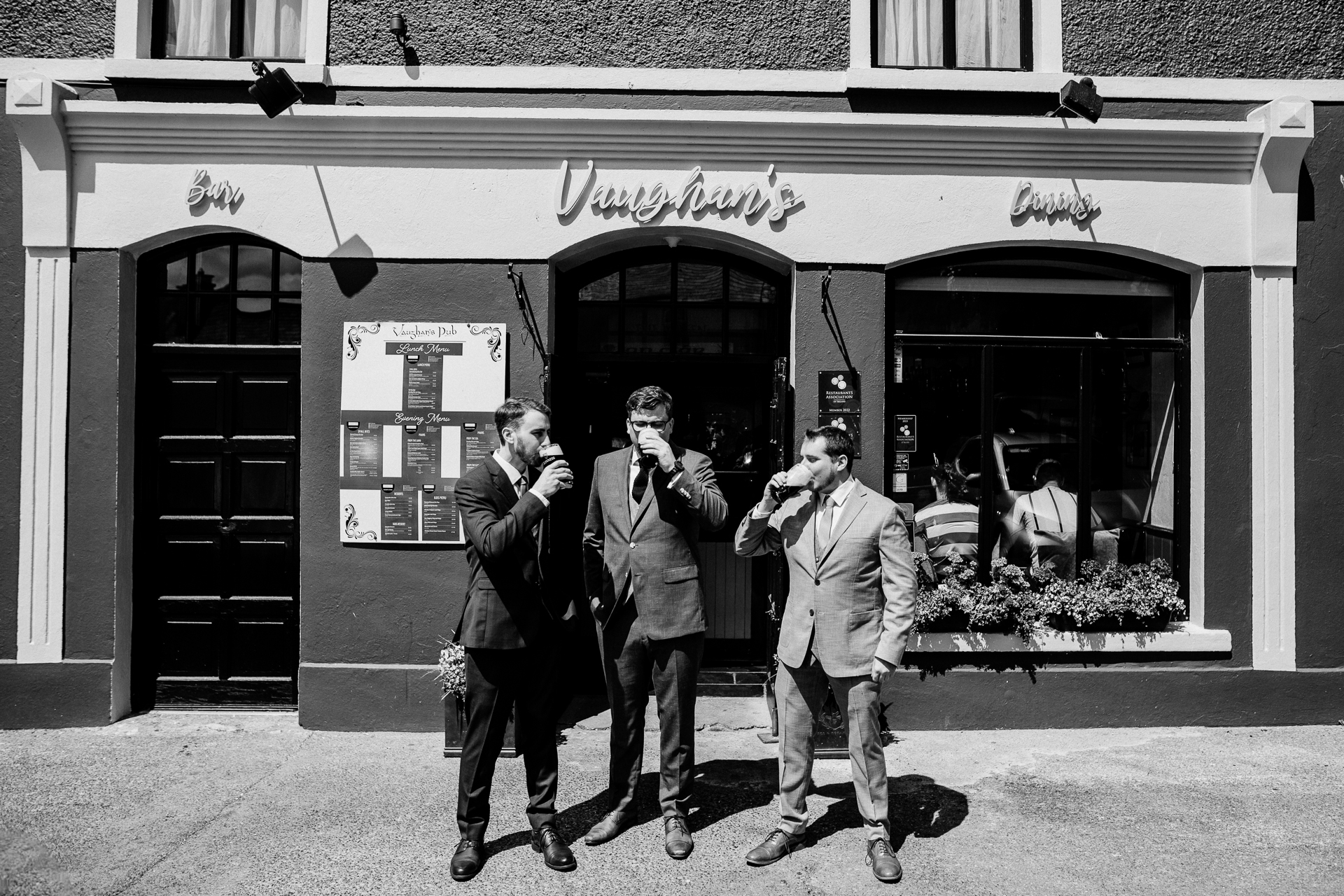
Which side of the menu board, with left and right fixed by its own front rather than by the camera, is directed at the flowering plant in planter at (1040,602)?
left

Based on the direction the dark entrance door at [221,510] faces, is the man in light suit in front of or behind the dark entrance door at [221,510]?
in front

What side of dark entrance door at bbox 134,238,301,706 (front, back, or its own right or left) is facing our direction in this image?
front

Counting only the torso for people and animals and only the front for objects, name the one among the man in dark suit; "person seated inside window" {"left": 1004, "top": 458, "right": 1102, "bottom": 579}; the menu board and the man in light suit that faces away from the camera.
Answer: the person seated inside window

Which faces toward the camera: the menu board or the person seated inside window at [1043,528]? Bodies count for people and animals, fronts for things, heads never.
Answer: the menu board

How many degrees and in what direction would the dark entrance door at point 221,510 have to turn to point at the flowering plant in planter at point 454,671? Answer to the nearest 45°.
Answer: approximately 45° to its left

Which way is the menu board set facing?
toward the camera

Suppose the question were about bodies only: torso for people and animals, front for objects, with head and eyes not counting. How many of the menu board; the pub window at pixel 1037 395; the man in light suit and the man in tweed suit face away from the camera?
0

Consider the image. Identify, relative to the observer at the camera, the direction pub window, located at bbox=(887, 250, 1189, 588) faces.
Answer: facing the viewer

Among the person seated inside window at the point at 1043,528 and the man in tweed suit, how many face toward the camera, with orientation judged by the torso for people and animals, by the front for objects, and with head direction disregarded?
1

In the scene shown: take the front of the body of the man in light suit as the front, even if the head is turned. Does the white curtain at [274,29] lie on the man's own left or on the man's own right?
on the man's own right

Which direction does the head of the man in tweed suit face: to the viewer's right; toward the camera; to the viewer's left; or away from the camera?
toward the camera

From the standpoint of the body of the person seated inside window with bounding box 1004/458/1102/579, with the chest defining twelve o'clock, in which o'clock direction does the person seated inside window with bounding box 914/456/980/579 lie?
the person seated inside window with bounding box 914/456/980/579 is roughly at 8 o'clock from the person seated inside window with bounding box 1004/458/1102/579.

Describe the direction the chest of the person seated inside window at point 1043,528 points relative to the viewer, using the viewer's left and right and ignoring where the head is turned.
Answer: facing away from the viewer
